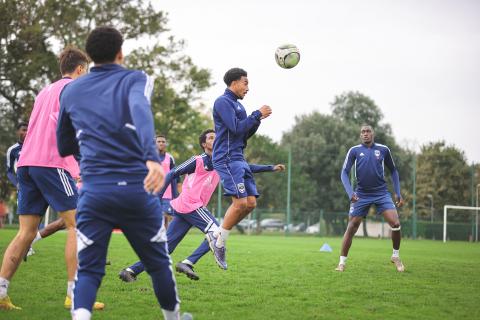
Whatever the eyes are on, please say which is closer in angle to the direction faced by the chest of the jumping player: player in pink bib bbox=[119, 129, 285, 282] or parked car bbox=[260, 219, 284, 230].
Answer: the parked car

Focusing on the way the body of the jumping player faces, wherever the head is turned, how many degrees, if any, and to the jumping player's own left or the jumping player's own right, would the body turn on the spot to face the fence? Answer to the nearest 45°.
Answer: approximately 90° to the jumping player's own left

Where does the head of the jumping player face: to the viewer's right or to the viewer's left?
to the viewer's right

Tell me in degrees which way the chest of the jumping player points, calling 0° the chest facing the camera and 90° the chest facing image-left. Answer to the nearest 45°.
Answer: approximately 270°

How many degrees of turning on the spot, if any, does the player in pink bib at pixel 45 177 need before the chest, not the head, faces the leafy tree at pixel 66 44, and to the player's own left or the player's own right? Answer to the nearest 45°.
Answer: approximately 45° to the player's own left

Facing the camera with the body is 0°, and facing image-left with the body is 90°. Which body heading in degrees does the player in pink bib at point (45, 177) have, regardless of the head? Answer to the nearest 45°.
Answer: approximately 225°

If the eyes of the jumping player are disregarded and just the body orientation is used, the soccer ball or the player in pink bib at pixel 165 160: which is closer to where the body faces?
the soccer ball

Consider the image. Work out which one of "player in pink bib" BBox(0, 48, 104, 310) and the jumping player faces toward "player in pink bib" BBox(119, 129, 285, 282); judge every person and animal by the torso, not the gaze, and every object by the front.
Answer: "player in pink bib" BBox(0, 48, 104, 310)

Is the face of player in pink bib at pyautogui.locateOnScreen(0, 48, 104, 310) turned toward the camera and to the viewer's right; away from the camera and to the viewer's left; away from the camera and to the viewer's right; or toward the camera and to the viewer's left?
away from the camera and to the viewer's right

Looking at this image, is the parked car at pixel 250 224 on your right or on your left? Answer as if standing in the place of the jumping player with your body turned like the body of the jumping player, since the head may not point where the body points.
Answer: on your left
